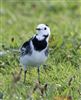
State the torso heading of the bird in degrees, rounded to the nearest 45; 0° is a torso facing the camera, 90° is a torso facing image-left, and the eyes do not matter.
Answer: approximately 315°
